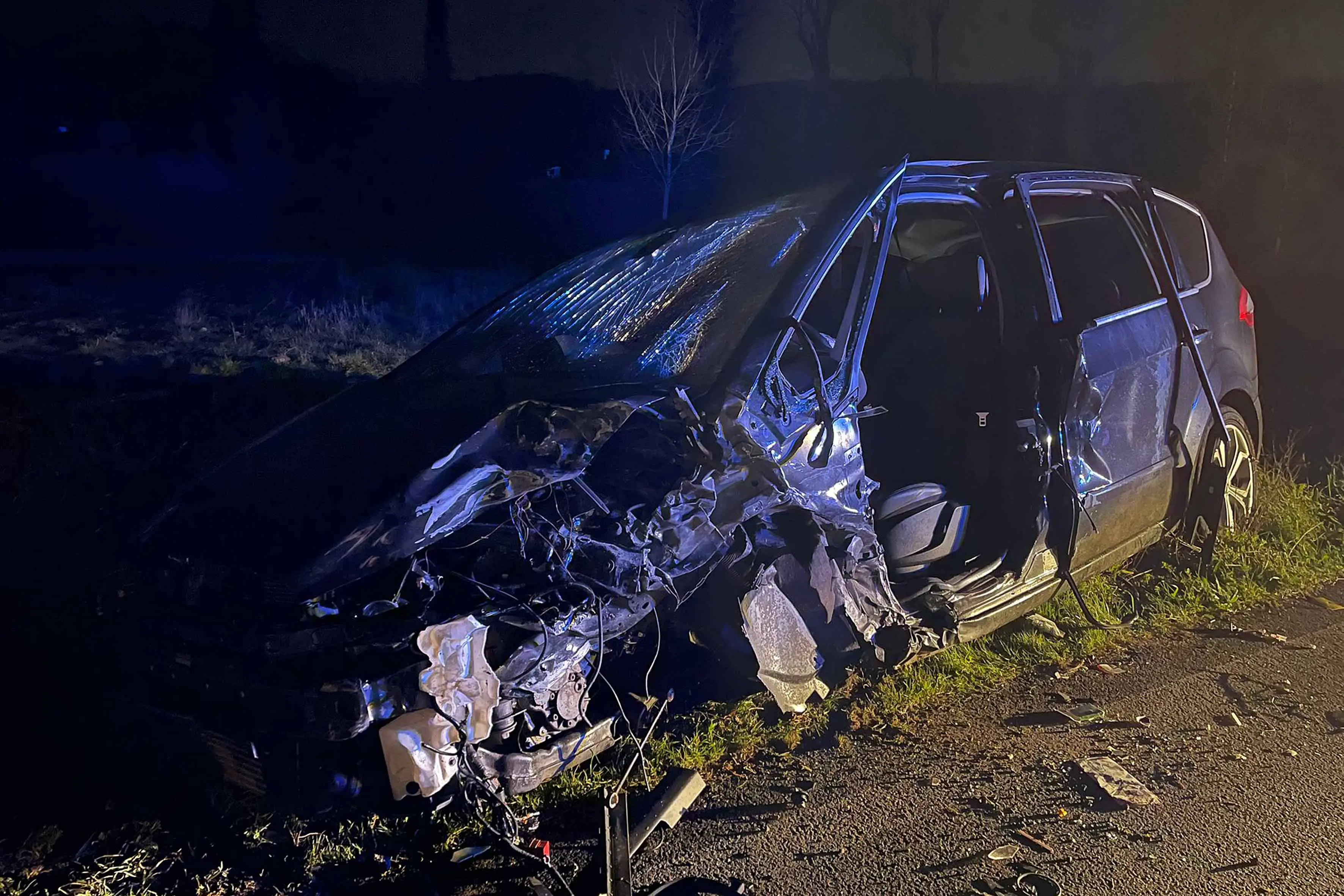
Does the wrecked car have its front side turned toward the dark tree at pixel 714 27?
no

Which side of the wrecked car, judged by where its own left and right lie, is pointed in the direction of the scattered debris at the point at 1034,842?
left

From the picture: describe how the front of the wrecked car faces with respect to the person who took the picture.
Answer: facing the viewer and to the left of the viewer

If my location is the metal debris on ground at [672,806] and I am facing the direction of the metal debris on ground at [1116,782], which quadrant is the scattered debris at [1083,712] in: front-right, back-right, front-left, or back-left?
front-left

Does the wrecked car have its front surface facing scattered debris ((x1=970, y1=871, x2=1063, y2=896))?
no

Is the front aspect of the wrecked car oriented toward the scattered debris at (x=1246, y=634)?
no

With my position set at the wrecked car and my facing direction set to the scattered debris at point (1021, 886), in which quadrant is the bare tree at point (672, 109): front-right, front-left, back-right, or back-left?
back-left

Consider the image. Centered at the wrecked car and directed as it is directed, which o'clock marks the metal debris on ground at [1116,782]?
The metal debris on ground is roughly at 8 o'clock from the wrecked car.

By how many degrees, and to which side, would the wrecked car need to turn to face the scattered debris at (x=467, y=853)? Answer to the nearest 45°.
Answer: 0° — it already faces it
